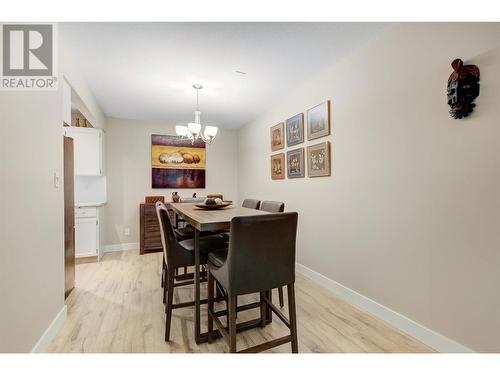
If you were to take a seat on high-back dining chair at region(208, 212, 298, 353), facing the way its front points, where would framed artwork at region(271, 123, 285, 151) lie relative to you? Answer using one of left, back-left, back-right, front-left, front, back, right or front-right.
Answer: front-right

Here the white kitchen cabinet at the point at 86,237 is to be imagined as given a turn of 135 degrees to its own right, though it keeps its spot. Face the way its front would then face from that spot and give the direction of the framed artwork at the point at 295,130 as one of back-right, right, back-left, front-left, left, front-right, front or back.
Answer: back

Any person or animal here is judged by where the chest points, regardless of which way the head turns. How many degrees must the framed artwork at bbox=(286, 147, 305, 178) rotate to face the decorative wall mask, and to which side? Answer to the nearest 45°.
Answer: approximately 90° to its left

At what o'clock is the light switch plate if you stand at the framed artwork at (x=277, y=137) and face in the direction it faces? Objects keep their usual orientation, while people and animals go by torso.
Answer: The light switch plate is roughly at 12 o'clock from the framed artwork.

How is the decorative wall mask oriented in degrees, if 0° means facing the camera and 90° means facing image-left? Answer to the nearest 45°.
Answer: approximately 45°
